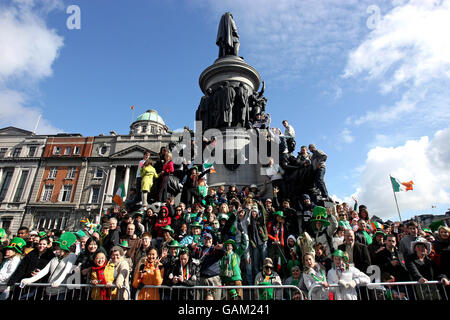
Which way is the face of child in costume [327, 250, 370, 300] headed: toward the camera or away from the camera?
toward the camera

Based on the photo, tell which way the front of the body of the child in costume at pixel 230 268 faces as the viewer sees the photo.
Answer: toward the camera

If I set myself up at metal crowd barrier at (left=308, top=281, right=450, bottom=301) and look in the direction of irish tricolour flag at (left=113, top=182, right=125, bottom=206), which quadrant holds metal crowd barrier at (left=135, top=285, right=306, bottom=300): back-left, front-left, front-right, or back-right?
front-left

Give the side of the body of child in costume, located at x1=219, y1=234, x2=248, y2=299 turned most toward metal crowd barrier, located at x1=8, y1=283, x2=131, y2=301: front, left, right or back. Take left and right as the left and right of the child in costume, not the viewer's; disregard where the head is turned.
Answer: right

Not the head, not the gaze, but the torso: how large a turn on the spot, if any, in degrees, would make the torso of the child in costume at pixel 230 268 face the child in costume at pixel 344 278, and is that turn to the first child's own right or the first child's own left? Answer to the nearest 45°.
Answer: approximately 45° to the first child's own left

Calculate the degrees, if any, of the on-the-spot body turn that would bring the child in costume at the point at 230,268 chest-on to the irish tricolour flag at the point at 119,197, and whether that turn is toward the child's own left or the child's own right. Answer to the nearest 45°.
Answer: approximately 135° to the child's own right
